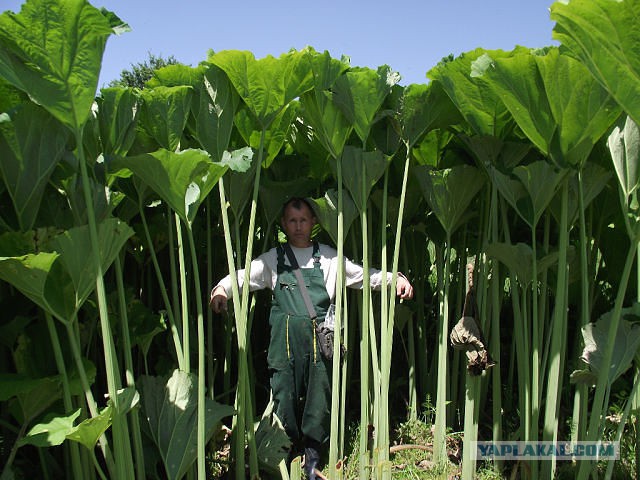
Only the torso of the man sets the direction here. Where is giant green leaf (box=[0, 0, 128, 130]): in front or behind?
in front

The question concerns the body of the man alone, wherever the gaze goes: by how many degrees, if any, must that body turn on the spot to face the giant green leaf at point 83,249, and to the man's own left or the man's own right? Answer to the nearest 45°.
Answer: approximately 45° to the man's own right

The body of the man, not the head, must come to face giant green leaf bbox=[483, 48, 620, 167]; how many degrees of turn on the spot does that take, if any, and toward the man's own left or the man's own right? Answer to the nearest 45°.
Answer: approximately 45° to the man's own left

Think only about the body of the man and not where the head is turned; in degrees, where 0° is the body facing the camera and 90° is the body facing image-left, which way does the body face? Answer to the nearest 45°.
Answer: approximately 0°

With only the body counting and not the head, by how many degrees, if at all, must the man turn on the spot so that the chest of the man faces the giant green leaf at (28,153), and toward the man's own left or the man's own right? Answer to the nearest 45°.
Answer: approximately 45° to the man's own right

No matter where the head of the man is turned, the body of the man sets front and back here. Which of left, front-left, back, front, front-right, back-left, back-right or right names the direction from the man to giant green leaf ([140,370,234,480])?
front-right
